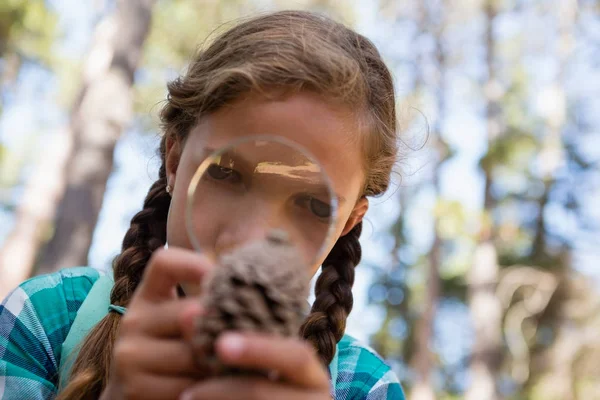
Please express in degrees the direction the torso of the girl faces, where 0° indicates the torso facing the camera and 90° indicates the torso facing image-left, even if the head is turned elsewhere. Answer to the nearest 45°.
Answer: approximately 0°

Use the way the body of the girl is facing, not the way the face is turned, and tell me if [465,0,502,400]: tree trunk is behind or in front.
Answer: behind

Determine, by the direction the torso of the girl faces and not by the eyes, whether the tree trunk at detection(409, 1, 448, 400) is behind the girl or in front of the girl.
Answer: behind

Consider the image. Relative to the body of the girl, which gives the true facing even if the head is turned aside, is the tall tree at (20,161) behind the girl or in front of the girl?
behind

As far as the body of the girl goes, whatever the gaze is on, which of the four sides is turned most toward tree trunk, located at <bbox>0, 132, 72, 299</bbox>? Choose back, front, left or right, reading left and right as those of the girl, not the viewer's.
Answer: back
